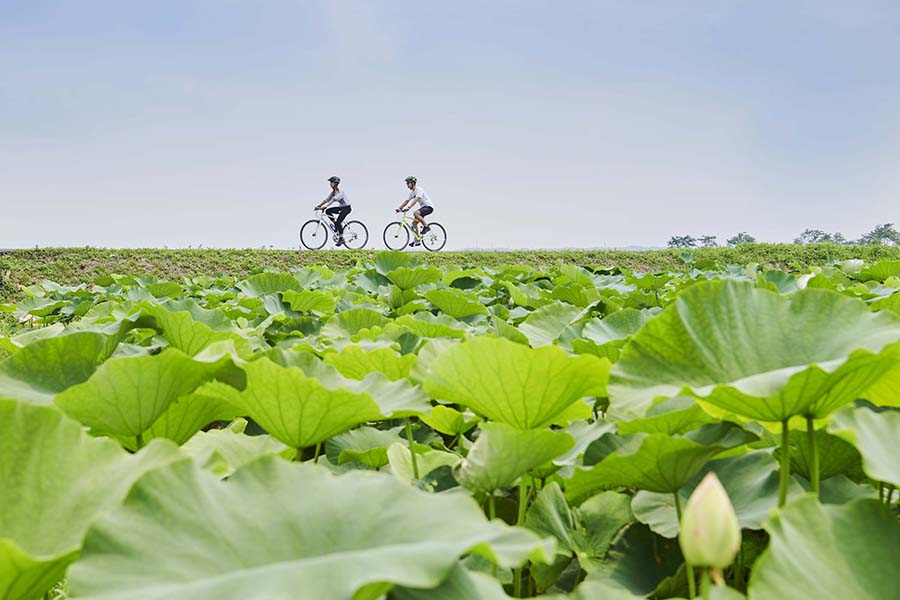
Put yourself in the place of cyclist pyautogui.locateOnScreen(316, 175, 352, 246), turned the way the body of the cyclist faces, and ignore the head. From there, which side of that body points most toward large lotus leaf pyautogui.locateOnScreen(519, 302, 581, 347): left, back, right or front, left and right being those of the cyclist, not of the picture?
left

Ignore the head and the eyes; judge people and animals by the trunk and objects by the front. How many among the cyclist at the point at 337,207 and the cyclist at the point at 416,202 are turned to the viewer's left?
2

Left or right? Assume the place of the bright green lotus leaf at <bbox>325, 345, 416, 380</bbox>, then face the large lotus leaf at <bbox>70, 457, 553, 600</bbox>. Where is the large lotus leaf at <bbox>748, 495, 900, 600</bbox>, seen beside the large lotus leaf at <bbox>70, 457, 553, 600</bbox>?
left

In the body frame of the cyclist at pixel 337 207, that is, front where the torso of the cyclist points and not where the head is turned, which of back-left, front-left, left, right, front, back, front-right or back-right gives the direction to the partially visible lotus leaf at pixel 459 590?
left

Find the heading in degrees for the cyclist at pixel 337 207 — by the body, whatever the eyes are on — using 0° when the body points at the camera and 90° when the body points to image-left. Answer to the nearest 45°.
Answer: approximately 90°

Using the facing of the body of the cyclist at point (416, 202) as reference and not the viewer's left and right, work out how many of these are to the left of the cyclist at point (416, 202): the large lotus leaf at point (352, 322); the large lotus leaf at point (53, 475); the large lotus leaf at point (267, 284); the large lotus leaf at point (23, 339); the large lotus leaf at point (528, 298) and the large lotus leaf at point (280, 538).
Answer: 6

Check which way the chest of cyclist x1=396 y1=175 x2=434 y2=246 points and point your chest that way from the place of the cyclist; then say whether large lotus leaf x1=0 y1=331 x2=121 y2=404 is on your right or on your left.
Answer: on your left

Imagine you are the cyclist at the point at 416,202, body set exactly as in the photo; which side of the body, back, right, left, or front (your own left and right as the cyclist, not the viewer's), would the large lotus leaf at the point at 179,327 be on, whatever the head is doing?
left

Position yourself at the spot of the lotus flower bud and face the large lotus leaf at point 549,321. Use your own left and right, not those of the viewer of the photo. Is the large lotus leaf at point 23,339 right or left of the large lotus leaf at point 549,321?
left

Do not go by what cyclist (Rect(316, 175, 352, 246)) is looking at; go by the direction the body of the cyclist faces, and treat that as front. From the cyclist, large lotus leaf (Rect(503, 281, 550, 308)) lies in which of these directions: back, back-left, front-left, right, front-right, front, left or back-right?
left

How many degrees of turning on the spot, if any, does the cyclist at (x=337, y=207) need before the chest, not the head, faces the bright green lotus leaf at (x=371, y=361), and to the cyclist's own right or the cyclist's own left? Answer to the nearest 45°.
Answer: approximately 90° to the cyclist's own left

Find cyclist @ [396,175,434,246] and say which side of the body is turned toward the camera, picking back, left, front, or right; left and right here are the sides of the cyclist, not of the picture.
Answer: left

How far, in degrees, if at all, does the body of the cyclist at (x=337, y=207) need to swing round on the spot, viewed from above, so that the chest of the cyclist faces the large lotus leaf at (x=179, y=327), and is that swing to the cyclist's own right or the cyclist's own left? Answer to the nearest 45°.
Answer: approximately 90° to the cyclist's own left
